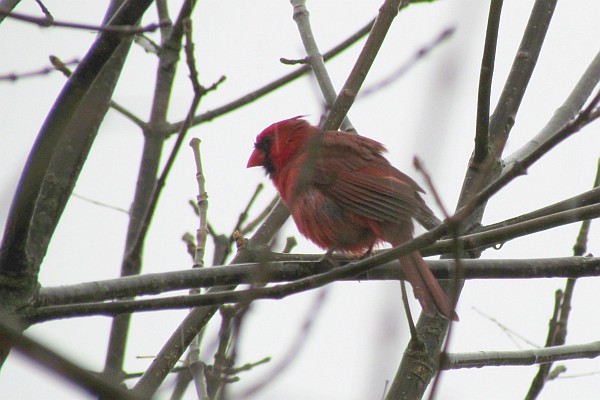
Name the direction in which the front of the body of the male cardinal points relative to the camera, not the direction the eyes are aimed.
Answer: to the viewer's left

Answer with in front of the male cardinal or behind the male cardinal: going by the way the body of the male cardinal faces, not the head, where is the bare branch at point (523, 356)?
behind

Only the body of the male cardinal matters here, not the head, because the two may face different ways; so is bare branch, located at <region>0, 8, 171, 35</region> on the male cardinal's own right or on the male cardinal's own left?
on the male cardinal's own left
